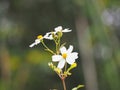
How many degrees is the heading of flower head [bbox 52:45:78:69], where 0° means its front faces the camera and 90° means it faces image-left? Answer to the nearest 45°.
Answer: approximately 0°
